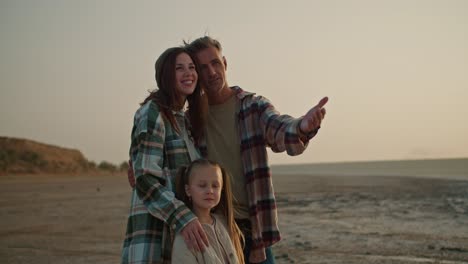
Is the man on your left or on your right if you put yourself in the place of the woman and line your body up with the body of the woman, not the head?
on your left

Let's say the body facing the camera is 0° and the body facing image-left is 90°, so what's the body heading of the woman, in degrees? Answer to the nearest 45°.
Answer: approximately 315°
